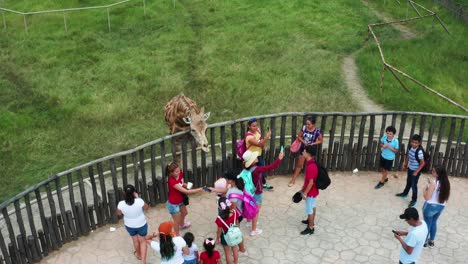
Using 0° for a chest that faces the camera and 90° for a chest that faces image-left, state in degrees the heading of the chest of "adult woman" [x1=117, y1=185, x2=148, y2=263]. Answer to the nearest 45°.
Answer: approximately 180°

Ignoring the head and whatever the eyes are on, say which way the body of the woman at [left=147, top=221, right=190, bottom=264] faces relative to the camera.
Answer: away from the camera

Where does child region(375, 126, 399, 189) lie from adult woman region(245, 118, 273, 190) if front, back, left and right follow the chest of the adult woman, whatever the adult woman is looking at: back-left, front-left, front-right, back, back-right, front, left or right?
front-left

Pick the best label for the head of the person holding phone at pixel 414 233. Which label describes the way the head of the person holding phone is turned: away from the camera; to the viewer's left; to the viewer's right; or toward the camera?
to the viewer's left

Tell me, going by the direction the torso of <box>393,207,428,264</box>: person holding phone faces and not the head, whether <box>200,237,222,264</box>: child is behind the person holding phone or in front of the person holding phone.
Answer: in front

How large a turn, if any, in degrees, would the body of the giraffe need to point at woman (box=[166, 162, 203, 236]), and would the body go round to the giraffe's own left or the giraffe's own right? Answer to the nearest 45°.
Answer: approximately 45° to the giraffe's own right

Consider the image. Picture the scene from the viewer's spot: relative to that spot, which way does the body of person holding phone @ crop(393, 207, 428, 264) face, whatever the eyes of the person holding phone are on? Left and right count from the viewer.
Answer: facing to the left of the viewer

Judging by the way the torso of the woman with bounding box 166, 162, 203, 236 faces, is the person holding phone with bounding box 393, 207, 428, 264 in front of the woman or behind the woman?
in front

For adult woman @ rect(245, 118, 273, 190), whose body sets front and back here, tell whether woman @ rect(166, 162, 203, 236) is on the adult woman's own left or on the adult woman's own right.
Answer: on the adult woman's own right
